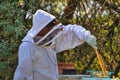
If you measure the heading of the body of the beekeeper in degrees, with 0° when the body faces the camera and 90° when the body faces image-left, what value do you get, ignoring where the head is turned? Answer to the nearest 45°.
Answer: approximately 315°
